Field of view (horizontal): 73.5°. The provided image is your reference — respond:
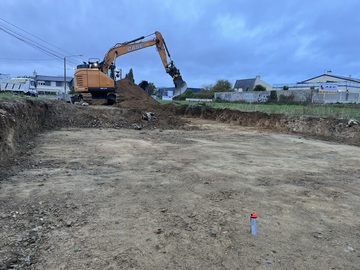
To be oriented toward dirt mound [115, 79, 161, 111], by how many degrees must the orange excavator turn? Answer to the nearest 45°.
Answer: approximately 45° to its left

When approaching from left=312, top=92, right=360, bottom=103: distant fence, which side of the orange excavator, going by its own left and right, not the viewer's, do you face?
front

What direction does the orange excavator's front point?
to the viewer's right
